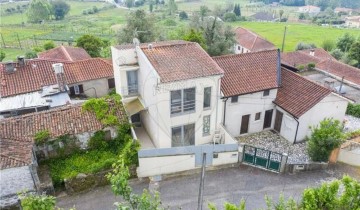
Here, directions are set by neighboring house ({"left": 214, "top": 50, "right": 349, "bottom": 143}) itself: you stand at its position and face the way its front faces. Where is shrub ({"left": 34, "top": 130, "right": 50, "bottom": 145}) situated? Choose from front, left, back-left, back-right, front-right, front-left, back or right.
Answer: front-right

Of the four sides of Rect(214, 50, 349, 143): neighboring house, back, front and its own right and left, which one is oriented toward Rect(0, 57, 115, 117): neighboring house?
right

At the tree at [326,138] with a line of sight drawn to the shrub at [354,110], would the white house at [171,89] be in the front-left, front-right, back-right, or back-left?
back-left

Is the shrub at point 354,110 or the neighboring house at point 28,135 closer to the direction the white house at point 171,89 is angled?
the neighboring house

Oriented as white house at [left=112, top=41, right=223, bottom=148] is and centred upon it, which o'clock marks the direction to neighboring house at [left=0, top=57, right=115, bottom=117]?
The neighboring house is roughly at 4 o'clock from the white house.

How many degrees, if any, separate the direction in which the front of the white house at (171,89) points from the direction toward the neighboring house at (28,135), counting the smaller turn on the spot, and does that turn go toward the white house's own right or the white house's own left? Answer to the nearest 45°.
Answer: approximately 90° to the white house's own right

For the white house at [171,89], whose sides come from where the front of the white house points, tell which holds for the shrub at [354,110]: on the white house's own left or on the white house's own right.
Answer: on the white house's own left

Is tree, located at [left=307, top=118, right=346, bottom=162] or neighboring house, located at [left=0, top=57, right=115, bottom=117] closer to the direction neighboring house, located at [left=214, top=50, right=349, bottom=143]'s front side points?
the tree

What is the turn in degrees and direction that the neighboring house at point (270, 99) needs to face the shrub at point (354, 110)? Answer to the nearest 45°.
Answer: approximately 135° to its left

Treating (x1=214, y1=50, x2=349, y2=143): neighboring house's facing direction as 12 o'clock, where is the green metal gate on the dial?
The green metal gate is roughly at 12 o'clock from the neighboring house.

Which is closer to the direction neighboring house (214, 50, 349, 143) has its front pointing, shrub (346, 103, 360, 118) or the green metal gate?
the green metal gate

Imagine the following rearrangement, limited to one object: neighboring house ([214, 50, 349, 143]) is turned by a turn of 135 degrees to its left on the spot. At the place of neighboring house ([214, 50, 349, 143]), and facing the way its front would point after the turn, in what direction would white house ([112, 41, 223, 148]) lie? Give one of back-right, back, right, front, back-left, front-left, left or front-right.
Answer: back

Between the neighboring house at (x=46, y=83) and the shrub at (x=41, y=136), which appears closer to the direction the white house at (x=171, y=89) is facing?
the shrub
